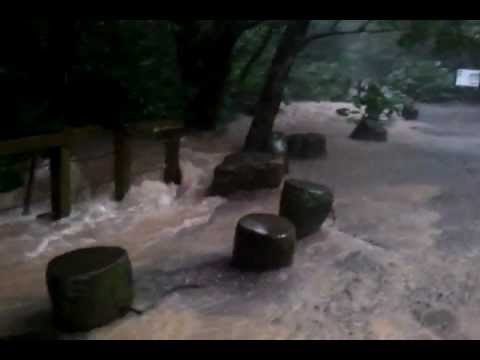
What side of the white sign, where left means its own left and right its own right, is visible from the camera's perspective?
front

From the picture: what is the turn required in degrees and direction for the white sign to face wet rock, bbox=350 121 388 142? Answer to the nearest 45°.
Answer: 0° — it already faces it

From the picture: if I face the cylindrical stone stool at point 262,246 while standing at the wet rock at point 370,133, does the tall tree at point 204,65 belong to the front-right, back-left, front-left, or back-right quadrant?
front-right

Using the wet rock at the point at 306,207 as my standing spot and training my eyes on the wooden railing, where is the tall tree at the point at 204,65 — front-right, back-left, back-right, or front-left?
front-right

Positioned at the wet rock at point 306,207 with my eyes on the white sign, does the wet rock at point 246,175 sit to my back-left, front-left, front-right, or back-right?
front-left

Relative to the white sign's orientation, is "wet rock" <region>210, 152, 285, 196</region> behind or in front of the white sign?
in front

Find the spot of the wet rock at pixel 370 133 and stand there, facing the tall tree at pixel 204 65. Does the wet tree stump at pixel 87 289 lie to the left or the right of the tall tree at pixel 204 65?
left

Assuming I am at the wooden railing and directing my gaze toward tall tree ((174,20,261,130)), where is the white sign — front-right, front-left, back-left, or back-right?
front-right

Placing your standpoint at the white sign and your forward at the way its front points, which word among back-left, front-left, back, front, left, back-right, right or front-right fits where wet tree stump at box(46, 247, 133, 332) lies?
front

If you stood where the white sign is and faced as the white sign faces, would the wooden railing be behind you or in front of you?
in front

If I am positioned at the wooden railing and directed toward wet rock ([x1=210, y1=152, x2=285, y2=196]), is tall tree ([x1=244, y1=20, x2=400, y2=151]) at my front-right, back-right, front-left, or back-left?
front-left

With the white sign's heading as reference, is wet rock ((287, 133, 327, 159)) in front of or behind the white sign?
in front

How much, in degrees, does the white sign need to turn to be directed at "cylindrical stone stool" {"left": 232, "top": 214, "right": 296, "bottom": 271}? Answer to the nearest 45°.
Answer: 0° — it already faces it
